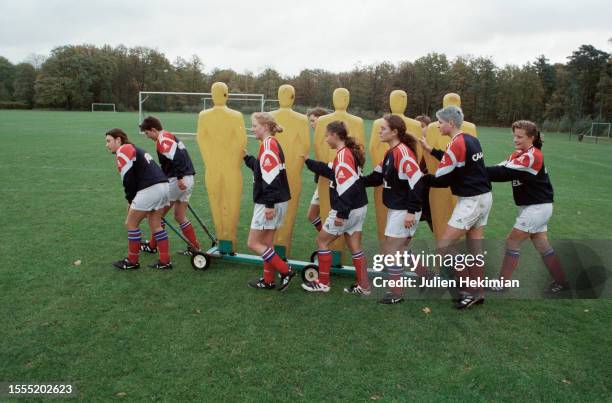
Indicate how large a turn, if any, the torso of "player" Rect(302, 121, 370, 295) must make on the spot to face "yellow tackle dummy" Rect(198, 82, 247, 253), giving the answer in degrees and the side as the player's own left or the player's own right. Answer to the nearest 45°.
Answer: approximately 45° to the player's own right

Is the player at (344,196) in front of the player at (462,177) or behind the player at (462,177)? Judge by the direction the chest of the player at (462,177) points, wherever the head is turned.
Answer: in front

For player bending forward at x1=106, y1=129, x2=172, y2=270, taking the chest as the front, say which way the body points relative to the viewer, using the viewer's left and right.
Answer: facing to the left of the viewer

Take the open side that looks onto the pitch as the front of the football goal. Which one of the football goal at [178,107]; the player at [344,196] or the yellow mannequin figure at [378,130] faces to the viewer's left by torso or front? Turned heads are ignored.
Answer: the player

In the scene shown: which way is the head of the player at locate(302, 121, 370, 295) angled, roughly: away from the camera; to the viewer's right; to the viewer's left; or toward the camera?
to the viewer's left

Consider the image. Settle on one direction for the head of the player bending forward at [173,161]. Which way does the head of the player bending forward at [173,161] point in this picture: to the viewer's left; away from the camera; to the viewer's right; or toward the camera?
to the viewer's left

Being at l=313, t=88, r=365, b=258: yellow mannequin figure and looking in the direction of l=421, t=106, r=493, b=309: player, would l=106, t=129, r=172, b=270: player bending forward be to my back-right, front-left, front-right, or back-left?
back-right

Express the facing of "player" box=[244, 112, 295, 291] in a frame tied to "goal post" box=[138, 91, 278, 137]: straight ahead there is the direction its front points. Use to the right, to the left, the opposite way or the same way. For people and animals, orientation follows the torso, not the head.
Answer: to the right

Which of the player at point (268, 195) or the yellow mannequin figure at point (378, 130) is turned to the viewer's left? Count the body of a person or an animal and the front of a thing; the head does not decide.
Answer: the player

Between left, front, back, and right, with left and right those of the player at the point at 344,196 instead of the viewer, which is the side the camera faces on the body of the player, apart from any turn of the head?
left

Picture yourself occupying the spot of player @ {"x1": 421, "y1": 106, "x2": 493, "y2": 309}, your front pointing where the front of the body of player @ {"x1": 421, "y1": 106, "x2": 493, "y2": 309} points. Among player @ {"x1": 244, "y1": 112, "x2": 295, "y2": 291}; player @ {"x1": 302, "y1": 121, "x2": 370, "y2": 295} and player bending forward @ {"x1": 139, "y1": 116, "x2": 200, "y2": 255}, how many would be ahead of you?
3
